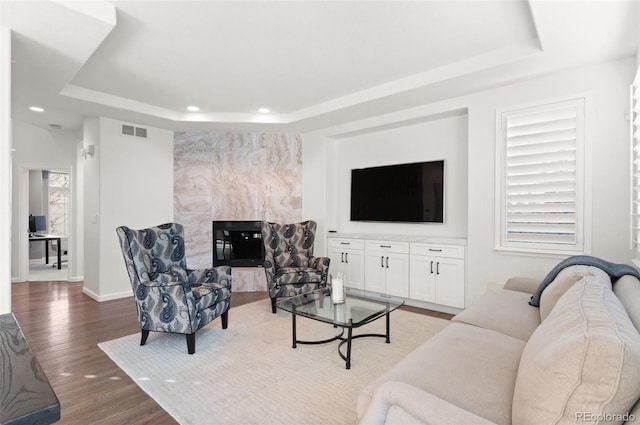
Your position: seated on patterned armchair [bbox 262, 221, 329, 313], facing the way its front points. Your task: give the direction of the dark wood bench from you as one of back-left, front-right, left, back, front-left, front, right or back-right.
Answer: front-right

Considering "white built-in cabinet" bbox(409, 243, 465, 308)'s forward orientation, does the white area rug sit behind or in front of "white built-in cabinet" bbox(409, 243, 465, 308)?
in front

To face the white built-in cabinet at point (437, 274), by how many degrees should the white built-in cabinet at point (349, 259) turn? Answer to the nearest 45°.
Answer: approximately 90° to its left

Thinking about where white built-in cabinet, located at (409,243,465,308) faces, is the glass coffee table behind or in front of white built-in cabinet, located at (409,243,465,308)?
in front

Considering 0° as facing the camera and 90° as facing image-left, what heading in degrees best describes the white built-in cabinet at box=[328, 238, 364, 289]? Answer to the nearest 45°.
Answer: approximately 45°

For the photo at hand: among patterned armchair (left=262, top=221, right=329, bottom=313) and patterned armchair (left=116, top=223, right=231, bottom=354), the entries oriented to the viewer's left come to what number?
0

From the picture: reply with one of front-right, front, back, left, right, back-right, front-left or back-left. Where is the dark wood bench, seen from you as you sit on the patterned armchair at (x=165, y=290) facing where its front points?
front-right

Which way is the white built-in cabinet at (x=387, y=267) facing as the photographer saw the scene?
facing the viewer and to the left of the viewer

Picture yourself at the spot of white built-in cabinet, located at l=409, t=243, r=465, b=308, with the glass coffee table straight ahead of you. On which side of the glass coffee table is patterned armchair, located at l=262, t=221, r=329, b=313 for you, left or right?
right

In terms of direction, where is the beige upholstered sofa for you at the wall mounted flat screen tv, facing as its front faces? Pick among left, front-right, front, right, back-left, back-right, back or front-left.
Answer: front-left

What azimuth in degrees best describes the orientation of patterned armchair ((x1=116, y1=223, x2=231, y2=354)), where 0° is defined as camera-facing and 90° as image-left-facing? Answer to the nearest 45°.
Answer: approximately 315°
